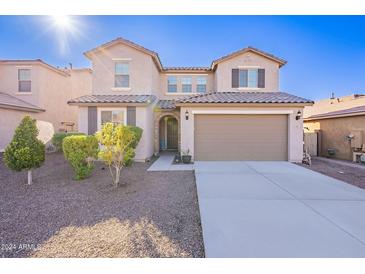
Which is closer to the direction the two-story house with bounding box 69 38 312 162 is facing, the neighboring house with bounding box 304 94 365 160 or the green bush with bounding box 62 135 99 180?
the green bush

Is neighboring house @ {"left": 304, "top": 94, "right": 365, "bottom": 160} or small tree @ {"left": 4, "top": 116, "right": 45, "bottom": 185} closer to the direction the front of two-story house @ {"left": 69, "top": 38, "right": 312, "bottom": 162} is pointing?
the small tree

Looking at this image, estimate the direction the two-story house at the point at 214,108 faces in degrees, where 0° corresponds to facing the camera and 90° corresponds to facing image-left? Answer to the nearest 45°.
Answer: approximately 0°

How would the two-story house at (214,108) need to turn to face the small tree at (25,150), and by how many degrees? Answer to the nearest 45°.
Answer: approximately 45° to its right

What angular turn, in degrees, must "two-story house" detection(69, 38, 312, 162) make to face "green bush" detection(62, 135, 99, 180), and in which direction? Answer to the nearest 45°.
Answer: approximately 45° to its right

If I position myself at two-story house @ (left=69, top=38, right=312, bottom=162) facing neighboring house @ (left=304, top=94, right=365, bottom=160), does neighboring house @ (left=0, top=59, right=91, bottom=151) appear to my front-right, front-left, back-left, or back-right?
back-left

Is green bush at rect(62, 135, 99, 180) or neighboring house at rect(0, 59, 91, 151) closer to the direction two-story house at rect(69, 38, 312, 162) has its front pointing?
the green bush

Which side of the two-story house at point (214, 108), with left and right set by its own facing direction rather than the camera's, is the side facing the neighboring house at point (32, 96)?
right

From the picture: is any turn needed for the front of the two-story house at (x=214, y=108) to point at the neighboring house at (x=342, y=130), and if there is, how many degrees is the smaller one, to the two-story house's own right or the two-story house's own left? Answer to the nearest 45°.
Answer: approximately 90° to the two-story house's own left

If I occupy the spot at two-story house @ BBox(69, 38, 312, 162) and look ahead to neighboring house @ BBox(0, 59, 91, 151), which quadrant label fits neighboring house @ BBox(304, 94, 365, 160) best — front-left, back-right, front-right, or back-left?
back-right
